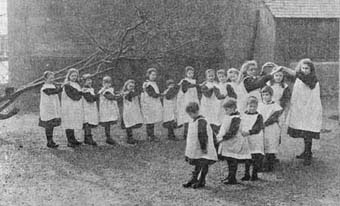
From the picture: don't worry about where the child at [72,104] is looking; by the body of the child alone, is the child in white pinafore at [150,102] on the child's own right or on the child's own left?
on the child's own left

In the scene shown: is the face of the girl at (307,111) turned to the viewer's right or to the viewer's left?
to the viewer's left

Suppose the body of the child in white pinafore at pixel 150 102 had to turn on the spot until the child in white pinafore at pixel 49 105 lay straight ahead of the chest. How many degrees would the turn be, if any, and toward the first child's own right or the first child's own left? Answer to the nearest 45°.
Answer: approximately 135° to the first child's own right

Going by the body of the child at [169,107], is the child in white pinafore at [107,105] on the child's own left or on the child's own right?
on the child's own right

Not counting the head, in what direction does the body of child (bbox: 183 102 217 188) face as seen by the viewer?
to the viewer's left

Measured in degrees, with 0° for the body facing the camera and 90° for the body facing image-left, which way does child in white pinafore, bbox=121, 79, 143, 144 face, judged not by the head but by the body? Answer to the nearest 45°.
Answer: approximately 315°

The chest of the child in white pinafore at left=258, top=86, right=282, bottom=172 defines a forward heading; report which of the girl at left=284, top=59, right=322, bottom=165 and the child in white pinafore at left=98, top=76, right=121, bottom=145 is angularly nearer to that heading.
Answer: the child in white pinafore

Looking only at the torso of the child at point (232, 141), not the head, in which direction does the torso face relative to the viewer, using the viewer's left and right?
facing to the left of the viewer
